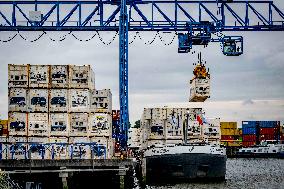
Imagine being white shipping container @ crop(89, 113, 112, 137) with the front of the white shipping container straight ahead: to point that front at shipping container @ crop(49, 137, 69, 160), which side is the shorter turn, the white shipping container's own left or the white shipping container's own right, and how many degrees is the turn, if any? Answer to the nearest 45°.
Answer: approximately 90° to the white shipping container's own right

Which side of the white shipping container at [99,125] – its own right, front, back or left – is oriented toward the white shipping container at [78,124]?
right

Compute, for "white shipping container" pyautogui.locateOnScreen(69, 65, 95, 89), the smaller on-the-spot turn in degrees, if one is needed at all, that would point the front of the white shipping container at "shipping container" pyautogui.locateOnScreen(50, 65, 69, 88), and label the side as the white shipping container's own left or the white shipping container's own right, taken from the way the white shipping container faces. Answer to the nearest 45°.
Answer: approximately 90° to the white shipping container's own right

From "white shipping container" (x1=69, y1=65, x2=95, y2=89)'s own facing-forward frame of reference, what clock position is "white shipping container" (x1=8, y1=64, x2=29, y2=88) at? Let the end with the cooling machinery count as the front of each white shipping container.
"white shipping container" (x1=8, y1=64, x2=29, y2=88) is roughly at 3 o'clock from "white shipping container" (x1=69, y1=65, x2=95, y2=89).

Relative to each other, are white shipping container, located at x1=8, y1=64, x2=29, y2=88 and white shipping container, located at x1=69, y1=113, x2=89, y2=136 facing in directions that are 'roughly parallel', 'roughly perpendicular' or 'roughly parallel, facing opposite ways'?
roughly parallel

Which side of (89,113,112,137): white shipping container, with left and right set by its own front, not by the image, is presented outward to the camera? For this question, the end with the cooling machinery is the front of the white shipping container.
front

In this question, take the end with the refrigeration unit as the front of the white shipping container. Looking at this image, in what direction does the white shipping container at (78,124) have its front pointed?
toward the camera

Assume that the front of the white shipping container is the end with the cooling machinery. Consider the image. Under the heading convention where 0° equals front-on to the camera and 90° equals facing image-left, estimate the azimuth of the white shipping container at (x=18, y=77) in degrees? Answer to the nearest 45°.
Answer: approximately 0°

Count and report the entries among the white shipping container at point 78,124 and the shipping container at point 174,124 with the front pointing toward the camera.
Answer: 2

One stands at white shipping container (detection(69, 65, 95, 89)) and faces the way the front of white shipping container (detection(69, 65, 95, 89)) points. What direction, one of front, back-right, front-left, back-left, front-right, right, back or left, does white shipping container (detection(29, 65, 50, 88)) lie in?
right

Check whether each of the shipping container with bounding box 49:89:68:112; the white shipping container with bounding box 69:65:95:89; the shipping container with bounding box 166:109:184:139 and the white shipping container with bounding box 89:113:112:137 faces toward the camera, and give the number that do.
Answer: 4

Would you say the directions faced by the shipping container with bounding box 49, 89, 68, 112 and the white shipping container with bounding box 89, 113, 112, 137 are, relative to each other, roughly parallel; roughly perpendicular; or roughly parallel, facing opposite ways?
roughly parallel

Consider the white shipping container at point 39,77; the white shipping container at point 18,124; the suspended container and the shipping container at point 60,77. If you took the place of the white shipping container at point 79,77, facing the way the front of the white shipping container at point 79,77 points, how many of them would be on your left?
1
